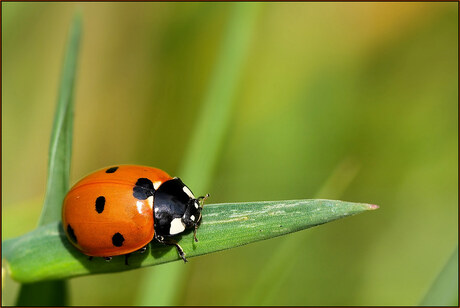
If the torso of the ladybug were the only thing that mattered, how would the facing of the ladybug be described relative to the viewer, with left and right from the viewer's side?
facing to the right of the viewer
